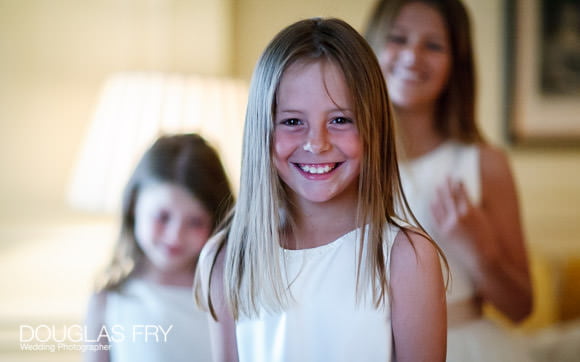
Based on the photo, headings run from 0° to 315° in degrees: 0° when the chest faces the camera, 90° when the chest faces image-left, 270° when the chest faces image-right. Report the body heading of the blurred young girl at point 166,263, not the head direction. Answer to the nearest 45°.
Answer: approximately 0°

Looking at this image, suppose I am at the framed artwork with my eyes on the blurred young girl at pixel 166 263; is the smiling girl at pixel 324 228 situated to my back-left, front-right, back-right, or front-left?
front-left

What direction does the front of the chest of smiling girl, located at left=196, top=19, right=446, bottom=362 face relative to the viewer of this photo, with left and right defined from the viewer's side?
facing the viewer

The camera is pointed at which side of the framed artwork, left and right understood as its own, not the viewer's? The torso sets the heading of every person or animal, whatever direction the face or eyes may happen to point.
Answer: front

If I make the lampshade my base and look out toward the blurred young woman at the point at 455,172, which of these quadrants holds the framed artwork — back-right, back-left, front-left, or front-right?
front-left

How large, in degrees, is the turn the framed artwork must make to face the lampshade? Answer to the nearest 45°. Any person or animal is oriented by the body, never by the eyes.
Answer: approximately 45° to its right

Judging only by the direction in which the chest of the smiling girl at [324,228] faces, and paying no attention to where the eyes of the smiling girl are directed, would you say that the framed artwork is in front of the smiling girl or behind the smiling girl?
behind
